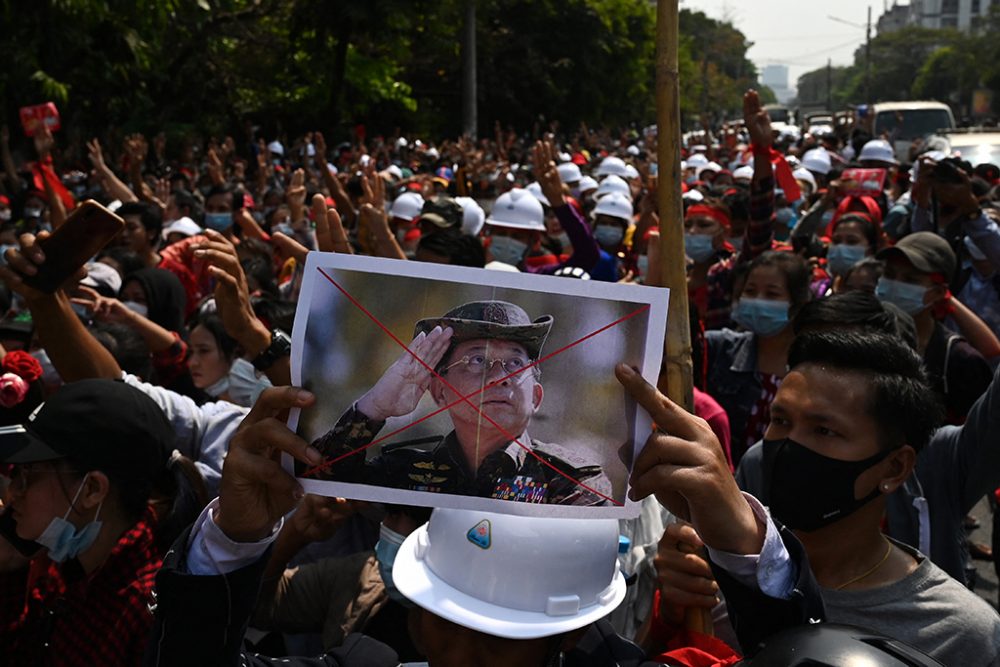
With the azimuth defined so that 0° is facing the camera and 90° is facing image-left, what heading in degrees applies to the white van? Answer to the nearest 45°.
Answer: approximately 0°

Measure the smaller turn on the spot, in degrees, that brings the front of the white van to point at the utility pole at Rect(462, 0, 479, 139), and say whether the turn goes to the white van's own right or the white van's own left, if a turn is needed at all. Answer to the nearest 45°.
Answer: approximately 90° to the white van's own right
